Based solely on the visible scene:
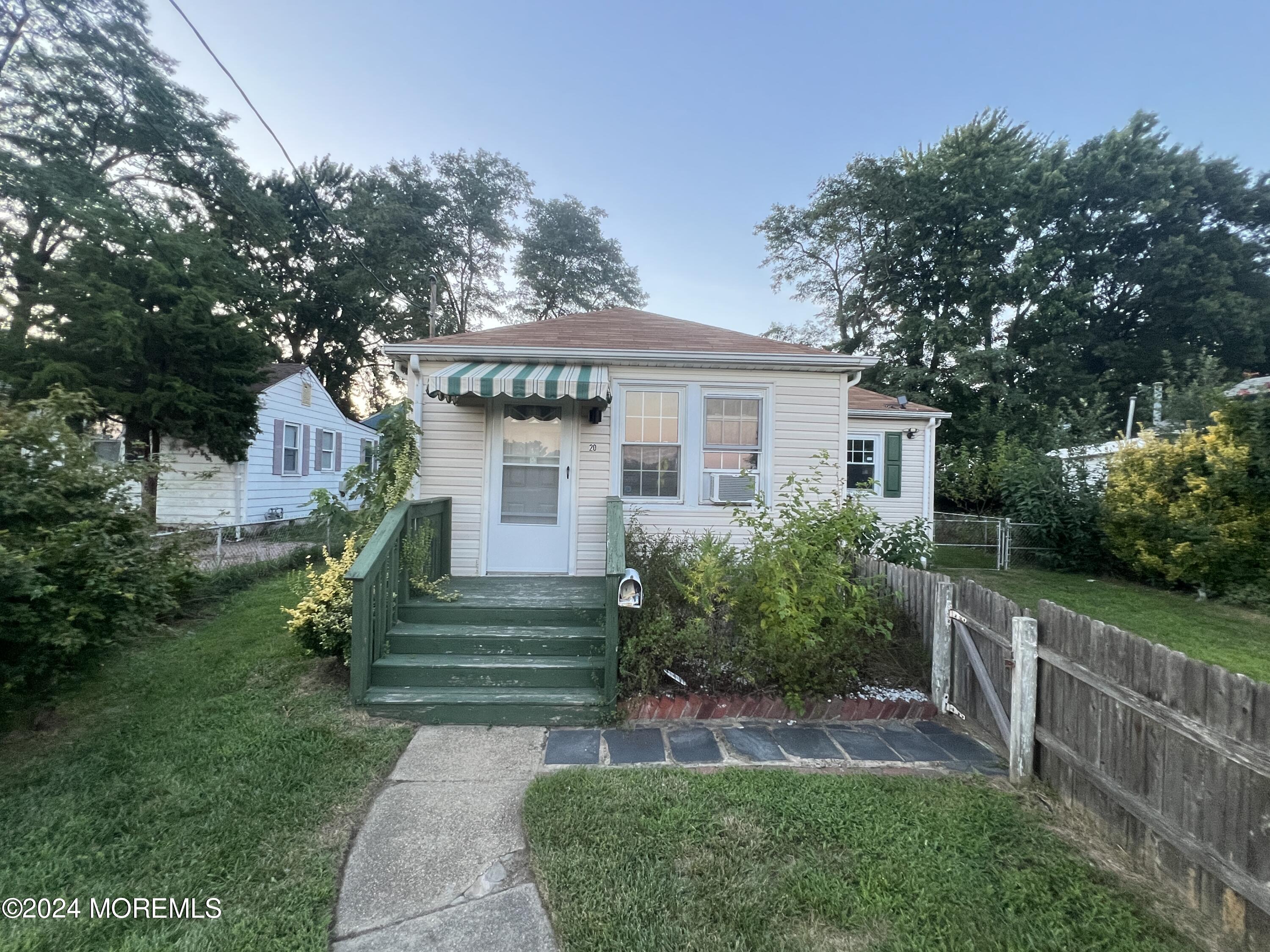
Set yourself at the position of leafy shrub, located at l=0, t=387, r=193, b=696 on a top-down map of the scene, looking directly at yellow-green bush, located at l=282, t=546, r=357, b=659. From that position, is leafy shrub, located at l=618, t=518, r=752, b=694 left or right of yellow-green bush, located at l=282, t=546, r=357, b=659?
right

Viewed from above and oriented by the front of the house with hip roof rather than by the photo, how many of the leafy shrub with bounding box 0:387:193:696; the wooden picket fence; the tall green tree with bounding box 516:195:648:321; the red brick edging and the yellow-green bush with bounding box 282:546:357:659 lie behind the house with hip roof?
1

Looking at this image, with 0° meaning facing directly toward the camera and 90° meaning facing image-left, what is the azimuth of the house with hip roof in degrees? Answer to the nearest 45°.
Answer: approximately 0°

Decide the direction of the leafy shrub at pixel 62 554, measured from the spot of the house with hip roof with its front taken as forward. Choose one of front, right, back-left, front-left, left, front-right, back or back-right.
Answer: front-right

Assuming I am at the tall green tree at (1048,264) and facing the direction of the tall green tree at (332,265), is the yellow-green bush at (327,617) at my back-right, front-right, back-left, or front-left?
front-left

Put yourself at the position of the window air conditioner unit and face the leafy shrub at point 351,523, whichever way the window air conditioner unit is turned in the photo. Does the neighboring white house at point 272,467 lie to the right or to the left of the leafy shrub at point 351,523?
right

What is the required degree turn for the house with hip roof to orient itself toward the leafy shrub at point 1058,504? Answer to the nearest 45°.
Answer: approximately 135° to its left

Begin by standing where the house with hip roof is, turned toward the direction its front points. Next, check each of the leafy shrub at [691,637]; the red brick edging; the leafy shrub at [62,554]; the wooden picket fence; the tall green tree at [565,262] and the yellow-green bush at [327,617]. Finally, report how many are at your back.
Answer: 1

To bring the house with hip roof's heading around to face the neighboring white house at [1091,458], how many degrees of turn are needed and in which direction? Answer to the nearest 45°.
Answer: approximately 135° to its left

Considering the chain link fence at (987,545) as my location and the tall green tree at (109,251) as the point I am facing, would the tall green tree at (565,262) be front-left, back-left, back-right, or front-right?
front-right

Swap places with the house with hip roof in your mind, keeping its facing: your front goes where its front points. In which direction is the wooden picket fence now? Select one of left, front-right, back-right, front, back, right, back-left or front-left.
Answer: front-left

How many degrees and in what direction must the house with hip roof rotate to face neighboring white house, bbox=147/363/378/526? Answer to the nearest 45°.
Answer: approximately 135° to its right

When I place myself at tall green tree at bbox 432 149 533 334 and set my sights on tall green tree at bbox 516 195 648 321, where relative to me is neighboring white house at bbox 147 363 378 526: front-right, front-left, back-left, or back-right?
back-right

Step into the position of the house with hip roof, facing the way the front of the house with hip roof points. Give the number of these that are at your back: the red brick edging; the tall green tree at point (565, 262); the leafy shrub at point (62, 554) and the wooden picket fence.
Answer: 1

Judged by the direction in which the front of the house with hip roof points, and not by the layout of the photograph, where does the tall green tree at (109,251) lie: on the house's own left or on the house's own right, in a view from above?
on the house's own right

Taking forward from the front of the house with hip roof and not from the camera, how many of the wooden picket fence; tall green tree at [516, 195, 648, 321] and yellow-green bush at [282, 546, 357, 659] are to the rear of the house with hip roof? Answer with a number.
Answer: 1

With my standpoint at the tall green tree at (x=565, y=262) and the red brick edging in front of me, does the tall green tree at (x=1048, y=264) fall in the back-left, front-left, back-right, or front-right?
front-left

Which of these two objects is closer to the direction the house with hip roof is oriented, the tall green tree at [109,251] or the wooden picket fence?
the wooden picket fence
